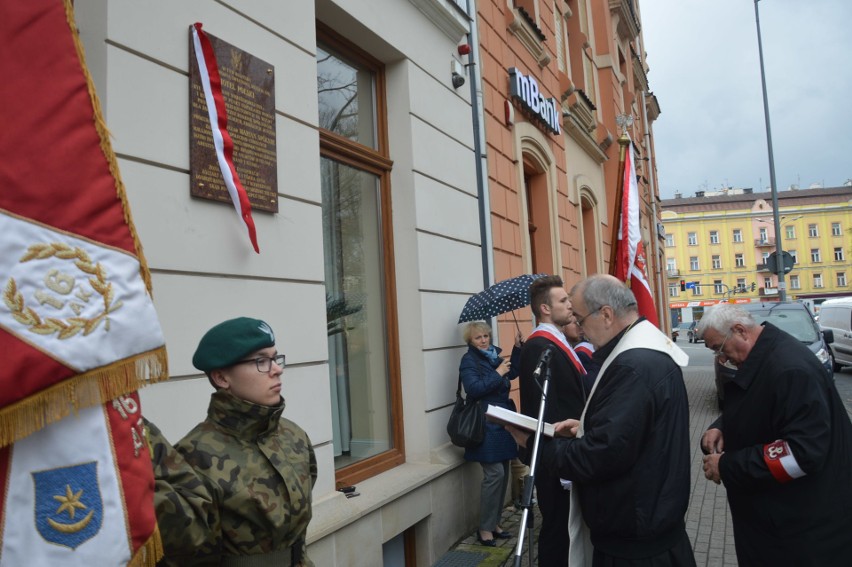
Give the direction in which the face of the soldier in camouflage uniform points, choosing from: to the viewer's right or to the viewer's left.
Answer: to the viewer's right

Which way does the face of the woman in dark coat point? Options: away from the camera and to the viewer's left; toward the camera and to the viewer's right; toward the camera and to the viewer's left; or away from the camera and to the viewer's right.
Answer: toward the camera and to the viewer's right

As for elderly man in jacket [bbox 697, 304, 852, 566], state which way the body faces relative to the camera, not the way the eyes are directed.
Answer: to the viewer's left

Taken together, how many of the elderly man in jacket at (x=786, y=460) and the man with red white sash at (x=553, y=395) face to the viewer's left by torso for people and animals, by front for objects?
1

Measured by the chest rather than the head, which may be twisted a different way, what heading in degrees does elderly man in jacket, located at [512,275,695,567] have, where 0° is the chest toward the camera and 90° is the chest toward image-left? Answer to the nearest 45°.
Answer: approximately 90°

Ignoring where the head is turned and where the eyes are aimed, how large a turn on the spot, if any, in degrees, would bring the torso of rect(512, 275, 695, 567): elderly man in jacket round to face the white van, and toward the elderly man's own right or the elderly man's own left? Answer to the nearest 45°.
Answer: approximately 90° to the elderly man's own right

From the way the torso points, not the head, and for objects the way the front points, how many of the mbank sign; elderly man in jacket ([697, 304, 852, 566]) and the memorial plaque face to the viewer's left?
1

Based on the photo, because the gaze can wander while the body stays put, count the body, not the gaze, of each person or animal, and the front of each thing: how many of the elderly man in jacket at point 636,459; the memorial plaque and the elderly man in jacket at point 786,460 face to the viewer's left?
2

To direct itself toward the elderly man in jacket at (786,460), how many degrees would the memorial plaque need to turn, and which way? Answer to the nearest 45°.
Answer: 0° — it already faces them

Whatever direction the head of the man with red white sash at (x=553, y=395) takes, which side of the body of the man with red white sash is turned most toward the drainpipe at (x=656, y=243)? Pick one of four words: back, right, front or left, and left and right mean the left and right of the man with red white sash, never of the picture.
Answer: left

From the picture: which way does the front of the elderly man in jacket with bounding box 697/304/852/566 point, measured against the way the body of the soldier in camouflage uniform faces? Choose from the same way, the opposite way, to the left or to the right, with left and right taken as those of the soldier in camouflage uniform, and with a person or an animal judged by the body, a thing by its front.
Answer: the opposite way

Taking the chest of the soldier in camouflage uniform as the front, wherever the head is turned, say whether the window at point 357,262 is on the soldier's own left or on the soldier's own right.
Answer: on the soldier's own left

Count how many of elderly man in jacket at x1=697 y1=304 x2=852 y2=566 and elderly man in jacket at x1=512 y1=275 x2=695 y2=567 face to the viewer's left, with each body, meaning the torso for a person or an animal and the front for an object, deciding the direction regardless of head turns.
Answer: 2

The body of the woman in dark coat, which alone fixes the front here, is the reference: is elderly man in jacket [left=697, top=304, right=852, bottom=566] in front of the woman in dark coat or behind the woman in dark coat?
in front

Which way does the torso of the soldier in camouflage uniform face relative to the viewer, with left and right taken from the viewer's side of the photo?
facing the viewer and to the right of the viewer
